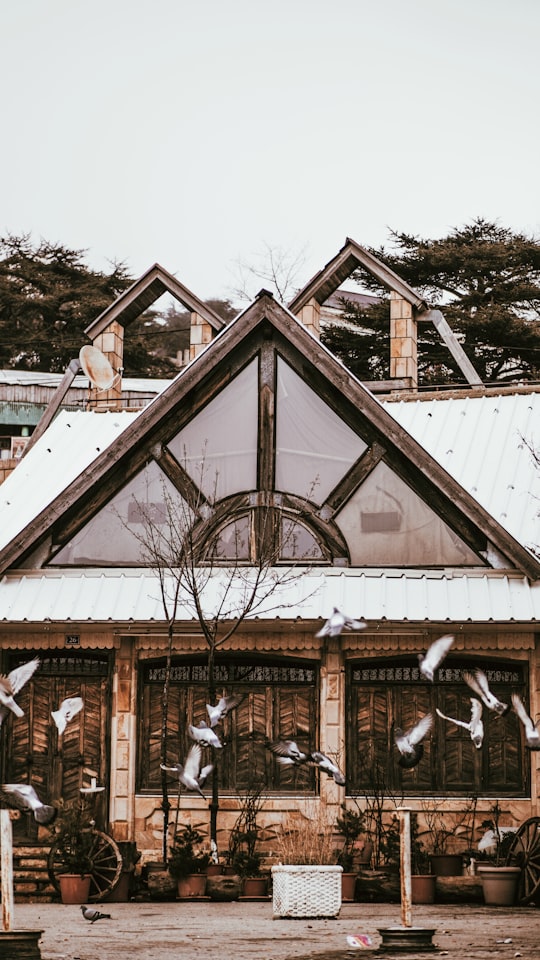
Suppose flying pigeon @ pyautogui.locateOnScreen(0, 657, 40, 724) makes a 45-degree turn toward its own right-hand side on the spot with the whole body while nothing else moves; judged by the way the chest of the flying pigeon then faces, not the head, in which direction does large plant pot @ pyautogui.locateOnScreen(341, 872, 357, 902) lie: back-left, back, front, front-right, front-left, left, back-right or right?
back-right

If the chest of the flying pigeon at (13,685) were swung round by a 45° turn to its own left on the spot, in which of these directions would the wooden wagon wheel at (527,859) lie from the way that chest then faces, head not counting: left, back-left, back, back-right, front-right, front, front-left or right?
back-left

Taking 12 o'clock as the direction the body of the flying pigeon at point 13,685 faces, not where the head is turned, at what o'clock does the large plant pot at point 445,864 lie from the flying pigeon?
The large plant pot is roughly at 6 o'clock from the flying pigeon.

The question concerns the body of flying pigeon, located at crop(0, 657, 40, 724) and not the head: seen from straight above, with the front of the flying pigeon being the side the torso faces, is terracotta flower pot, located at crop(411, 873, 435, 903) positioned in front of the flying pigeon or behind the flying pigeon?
behind
